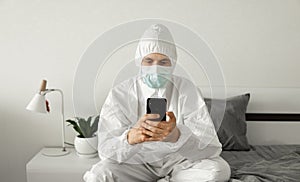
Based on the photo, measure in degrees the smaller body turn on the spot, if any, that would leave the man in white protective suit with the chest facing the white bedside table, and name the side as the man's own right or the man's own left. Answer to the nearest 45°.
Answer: approximately 135° to the man's own right

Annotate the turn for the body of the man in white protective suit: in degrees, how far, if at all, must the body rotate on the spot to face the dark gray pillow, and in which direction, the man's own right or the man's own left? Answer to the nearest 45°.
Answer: approximately 135° to the man's own left

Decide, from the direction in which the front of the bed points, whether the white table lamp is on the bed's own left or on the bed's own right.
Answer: on the bed's own right

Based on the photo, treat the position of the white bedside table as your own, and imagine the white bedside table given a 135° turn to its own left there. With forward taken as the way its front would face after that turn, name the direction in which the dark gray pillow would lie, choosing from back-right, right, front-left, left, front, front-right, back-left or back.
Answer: front-right

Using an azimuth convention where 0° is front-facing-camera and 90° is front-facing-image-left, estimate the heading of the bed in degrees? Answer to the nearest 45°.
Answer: approximately 0°

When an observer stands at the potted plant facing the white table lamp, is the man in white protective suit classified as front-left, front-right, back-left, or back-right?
back-left

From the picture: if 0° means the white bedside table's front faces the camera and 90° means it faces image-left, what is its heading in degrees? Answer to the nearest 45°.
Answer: approximately 0°
